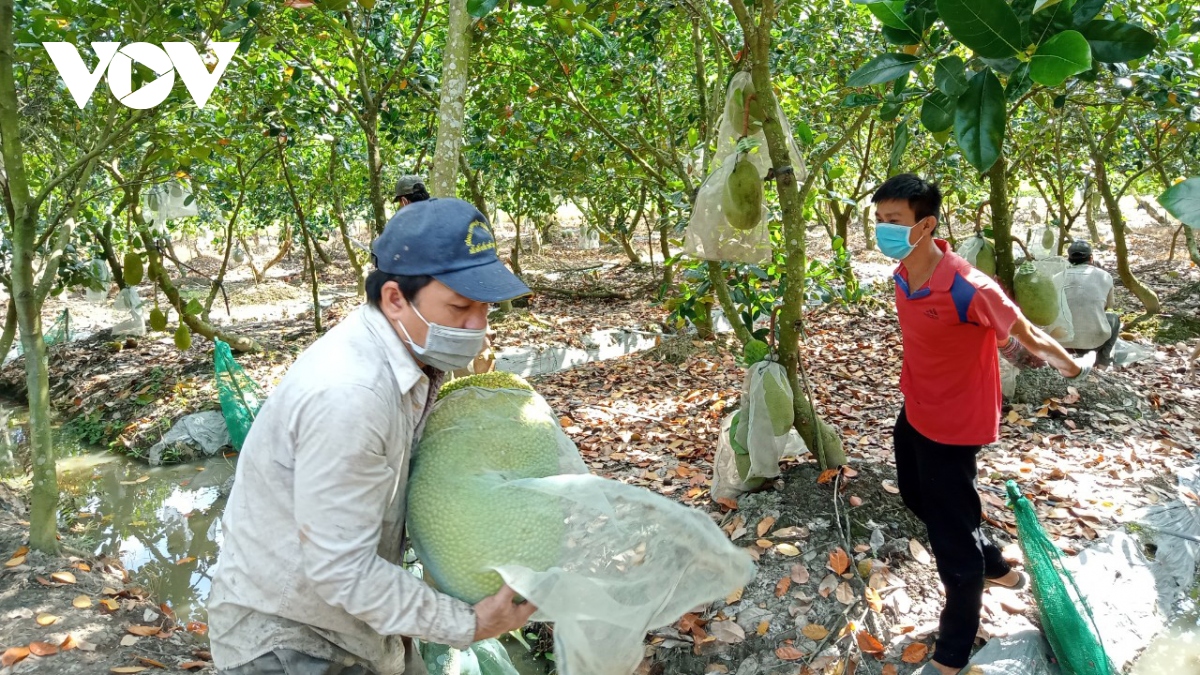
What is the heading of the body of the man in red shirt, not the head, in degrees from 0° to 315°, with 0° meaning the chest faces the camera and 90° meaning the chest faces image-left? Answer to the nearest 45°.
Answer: approximately 45°

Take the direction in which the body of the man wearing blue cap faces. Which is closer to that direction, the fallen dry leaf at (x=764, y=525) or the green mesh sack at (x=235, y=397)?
the fallen dry leaf

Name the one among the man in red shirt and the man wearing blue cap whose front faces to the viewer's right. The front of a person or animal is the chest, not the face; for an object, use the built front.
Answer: the man wearing blue cap

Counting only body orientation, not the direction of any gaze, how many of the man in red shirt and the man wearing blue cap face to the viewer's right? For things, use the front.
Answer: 1

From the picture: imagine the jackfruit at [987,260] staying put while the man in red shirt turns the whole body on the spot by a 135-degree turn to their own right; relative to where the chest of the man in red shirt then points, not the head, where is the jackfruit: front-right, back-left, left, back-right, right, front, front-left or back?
front

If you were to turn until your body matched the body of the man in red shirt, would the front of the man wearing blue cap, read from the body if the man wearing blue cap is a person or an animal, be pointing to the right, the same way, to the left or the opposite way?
the opposite way

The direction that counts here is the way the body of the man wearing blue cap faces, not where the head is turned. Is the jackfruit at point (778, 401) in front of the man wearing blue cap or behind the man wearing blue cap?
in front

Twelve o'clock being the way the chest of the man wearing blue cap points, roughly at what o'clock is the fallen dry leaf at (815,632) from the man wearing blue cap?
The fallen dry leaf is roughly at 11 o'clock from the man wearing blue cap.

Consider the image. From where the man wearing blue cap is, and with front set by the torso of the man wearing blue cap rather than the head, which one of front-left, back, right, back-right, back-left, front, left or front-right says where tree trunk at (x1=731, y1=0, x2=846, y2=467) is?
front-left

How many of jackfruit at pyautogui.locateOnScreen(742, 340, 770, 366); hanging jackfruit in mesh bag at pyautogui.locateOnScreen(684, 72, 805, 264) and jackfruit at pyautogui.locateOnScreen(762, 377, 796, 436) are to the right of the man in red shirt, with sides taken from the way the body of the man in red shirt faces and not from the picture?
3

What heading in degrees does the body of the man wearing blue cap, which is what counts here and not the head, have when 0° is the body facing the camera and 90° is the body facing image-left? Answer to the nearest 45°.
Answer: approximately 270°

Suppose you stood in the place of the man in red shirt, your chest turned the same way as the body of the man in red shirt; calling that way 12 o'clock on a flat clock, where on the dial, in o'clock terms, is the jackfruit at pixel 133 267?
The jackfruit is roughly at 2 o'clock from the man in red shirt.
